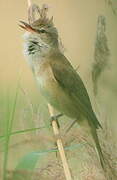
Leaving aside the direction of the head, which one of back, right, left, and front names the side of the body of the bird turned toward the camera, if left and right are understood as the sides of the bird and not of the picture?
left
